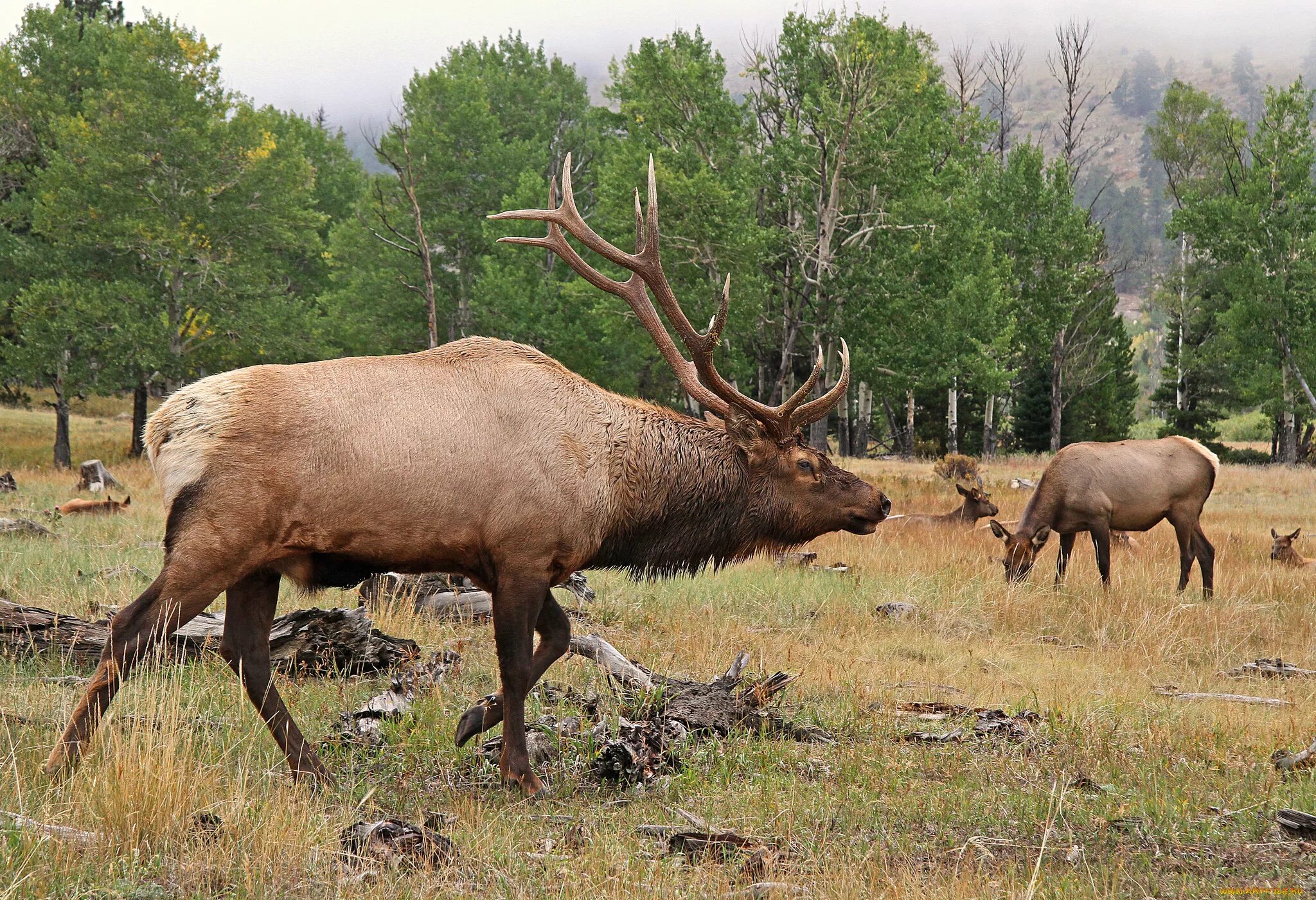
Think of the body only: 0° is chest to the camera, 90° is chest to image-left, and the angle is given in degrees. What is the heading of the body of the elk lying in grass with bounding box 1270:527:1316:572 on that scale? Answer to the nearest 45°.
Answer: approximately 45°

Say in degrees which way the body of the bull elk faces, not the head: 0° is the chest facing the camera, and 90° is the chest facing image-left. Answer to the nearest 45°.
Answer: approximately 270°

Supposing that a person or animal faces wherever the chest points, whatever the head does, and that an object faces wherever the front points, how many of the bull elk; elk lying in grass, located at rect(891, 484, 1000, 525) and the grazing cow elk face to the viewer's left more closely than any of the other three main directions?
1

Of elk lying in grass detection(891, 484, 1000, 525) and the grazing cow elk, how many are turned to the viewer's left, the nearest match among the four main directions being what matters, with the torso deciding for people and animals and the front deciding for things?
1

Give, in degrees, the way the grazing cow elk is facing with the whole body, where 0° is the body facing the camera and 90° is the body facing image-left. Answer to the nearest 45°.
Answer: approximately 90°

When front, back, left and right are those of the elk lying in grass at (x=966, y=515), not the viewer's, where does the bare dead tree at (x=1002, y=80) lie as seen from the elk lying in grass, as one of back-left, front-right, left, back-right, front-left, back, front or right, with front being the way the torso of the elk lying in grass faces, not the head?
left

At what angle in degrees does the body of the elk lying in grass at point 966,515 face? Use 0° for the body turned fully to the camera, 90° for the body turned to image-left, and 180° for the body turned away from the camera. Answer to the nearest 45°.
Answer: approximately 270°

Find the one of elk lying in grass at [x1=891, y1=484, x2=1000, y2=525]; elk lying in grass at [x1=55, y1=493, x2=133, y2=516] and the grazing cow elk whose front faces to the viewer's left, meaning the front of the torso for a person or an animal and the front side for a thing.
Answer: the grazing cow elk

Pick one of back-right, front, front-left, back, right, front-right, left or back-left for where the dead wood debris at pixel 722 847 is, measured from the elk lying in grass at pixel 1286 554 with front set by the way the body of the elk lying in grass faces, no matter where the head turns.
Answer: front-left

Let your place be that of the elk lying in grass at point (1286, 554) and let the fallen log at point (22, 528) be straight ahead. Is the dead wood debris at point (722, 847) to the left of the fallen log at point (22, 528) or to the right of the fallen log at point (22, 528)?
left

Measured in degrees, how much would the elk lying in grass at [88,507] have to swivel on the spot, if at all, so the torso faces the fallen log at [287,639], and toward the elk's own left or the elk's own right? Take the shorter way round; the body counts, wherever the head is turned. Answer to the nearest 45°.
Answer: approximately 90° to the elk's own right
